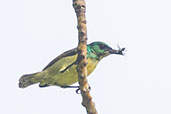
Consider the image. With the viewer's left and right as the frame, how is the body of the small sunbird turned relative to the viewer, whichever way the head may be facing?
facing to the right of the viewer
